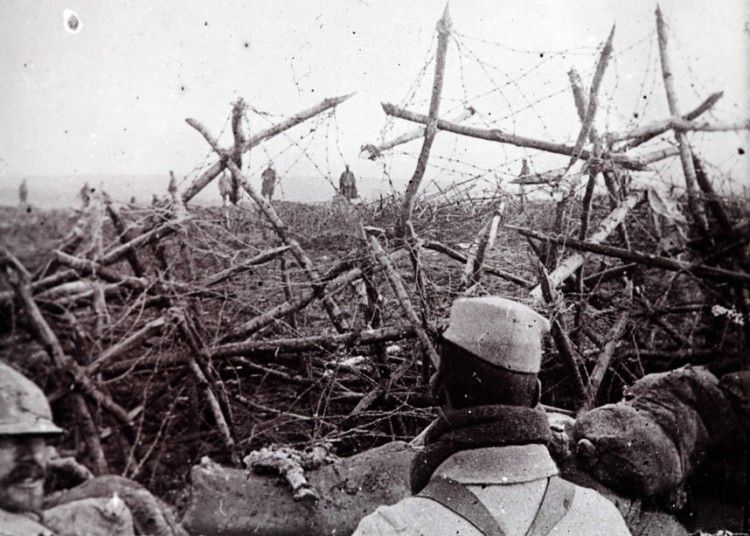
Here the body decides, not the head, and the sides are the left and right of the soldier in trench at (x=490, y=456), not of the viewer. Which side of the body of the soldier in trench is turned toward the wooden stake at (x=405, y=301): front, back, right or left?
front

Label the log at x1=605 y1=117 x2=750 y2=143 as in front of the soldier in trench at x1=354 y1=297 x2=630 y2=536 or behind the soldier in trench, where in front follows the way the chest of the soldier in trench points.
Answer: in front

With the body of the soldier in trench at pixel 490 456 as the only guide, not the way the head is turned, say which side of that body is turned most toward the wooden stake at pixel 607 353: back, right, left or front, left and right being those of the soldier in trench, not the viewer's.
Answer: front

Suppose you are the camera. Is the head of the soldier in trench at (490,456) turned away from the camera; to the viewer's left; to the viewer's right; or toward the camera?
away from the camera

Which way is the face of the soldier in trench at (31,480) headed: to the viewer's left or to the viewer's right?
to the viewer's right

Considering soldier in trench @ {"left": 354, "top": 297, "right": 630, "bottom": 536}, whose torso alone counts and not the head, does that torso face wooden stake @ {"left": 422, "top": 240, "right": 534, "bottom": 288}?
yes

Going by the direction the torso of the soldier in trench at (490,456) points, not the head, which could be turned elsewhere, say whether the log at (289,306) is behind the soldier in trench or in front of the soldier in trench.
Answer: in front

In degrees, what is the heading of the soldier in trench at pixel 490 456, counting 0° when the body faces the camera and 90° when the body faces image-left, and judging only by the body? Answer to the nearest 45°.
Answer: approximately 180°

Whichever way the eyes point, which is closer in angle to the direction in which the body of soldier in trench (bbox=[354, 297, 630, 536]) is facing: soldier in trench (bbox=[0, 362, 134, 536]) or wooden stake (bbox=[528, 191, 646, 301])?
the wooden stake

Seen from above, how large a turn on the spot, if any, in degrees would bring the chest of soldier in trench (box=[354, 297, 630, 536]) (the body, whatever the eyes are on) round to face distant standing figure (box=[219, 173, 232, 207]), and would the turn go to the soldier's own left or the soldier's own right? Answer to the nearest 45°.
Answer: approximately 45° to the soldier's own left

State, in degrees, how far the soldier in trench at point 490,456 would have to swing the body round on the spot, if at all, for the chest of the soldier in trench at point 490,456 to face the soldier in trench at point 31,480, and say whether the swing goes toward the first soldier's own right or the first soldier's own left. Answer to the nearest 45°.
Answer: approximately 90° to the first soldier's own left

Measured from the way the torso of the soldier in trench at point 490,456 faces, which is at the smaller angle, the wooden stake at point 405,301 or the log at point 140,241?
the wooden stake

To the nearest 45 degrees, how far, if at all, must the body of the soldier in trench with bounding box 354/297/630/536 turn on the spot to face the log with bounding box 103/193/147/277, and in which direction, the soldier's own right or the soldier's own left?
approximately 45° to the soldier's own left

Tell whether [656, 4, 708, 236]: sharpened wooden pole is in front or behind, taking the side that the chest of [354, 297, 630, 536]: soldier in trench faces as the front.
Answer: in front
